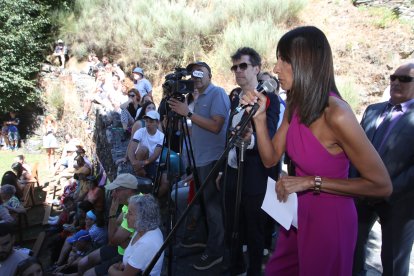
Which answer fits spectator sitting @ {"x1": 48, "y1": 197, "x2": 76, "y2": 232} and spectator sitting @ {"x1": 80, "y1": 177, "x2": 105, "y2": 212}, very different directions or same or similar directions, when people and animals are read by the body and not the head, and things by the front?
same or similar directions

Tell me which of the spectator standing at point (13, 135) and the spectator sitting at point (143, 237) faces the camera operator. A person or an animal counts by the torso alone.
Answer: the spectator standing at point (13, 135)

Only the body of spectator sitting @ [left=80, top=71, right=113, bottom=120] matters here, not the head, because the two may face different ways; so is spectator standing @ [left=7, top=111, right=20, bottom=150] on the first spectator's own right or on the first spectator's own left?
on the first spectator's own right

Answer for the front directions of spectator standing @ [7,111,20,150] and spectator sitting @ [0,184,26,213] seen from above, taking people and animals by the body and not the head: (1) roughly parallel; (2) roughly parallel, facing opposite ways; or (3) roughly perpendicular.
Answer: roughly perpendicular

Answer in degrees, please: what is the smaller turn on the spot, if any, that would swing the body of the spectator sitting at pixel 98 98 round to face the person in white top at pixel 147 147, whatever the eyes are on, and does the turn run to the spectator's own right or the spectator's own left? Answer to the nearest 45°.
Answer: approximately 45° to the spectator's own left

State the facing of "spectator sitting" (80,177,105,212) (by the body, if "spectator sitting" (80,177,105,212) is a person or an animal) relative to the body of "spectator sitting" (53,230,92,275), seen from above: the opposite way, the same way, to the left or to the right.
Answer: the same way

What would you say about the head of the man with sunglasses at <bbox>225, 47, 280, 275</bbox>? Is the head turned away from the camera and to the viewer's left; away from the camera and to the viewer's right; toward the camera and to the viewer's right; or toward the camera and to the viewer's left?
toward the camera and to the viewer's left

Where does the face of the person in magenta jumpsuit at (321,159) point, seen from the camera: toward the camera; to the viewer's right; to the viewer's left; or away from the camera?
to the viewer's left

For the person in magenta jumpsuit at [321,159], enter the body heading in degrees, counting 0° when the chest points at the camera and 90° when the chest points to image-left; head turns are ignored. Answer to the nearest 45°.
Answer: approximately 90°
